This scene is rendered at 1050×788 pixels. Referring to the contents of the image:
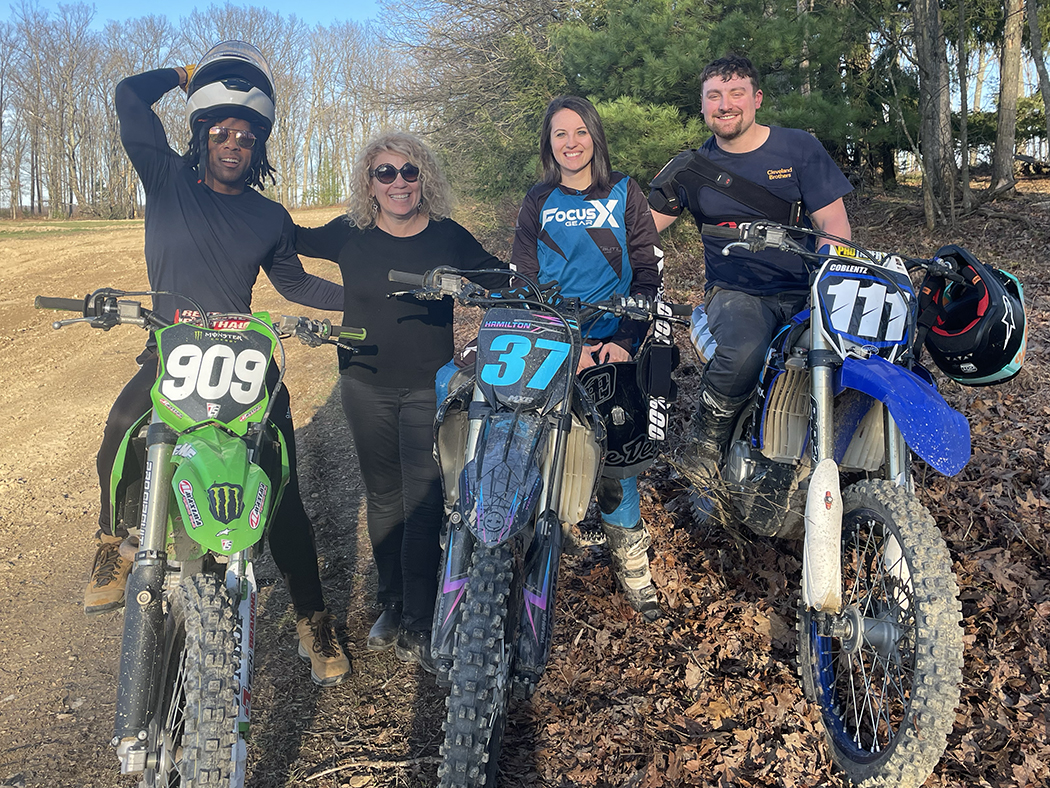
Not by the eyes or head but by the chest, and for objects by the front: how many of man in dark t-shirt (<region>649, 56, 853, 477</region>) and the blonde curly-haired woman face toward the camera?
2

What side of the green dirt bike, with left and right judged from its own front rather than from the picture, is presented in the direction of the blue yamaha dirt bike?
left

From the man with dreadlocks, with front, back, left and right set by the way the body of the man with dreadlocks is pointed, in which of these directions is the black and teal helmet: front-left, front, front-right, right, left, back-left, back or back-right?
front-left

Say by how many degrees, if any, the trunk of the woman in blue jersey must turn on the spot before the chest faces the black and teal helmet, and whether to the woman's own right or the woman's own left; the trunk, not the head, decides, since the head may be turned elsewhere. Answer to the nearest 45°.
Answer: approximately 45° to the woman's own left

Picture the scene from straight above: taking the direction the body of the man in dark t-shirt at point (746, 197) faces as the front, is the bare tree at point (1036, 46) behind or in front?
behind

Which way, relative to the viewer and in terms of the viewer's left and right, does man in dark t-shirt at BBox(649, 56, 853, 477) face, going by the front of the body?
facing the viewer

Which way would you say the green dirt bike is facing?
toward the camera

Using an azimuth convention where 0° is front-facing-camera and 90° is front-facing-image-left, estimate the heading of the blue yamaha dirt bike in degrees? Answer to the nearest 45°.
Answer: approximately 315°
